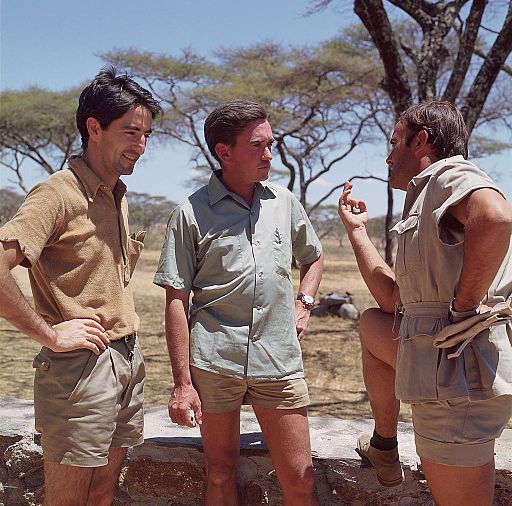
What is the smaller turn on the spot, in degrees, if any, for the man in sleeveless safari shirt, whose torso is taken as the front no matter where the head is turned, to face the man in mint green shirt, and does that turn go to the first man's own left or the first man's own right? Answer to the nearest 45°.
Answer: approximately 45° to the first man's own right

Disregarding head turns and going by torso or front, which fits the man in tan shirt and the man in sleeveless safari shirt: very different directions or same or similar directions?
very different directions

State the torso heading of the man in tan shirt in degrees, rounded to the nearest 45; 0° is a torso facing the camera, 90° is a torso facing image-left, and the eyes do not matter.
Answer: approximately 315°

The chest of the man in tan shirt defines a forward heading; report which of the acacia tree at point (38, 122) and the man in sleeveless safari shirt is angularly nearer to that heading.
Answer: the man in sleeveless safari shirt

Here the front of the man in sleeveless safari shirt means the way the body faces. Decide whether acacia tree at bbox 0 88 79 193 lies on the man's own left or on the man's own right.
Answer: on the man's own right

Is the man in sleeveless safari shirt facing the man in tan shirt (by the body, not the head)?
yes

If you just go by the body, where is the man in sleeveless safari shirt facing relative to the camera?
to the viewer's left

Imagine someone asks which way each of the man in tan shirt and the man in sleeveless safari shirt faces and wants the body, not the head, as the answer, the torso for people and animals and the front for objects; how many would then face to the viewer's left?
1
